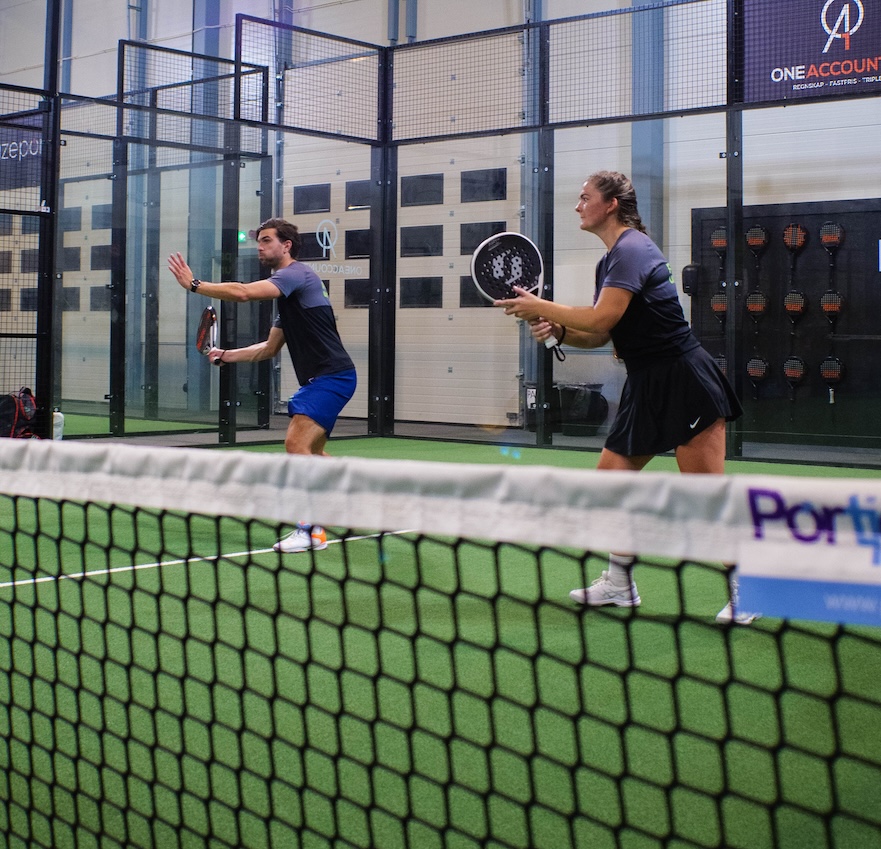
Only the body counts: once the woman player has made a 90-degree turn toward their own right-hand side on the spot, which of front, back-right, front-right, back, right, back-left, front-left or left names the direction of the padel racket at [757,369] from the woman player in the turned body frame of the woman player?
front

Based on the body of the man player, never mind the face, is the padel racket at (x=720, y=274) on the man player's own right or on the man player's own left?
on the man player's own right

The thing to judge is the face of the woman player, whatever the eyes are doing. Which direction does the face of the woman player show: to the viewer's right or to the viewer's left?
to the viewer's left

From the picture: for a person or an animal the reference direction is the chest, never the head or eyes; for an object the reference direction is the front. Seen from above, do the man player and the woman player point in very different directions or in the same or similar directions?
same or similar directions

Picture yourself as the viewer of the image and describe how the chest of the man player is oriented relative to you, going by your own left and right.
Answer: facing to the left of the viewer

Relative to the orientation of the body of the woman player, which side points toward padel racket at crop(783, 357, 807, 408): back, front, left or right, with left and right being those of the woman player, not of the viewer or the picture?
right

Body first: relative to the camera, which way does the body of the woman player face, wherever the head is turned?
to the viewer's left

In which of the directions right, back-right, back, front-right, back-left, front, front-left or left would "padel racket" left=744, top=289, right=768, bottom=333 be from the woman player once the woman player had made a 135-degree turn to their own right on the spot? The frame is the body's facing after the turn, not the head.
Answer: front-left

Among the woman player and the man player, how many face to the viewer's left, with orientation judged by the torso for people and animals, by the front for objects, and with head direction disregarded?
2
